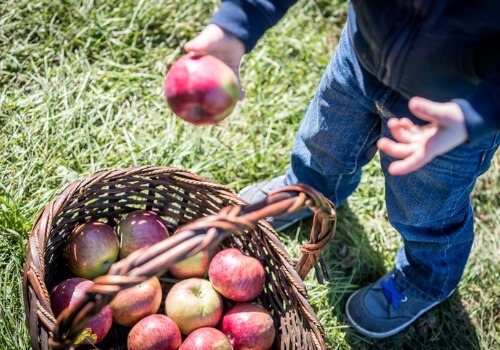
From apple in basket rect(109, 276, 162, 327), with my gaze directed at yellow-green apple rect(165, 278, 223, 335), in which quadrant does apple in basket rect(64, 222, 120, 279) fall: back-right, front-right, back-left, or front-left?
back-left

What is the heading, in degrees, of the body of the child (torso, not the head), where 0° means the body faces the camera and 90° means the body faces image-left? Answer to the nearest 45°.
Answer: approximately 45°
